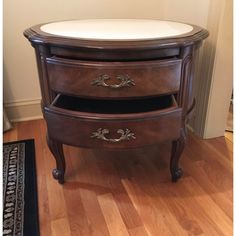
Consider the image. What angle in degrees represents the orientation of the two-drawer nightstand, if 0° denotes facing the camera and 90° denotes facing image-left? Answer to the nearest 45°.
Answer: approximately 0°
